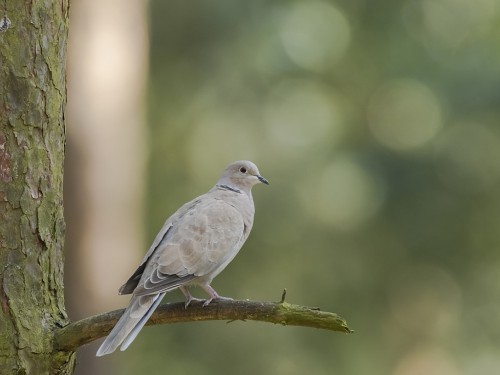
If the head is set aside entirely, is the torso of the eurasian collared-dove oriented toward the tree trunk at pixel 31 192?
no

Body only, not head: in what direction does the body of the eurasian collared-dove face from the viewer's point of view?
to the viewer's right
